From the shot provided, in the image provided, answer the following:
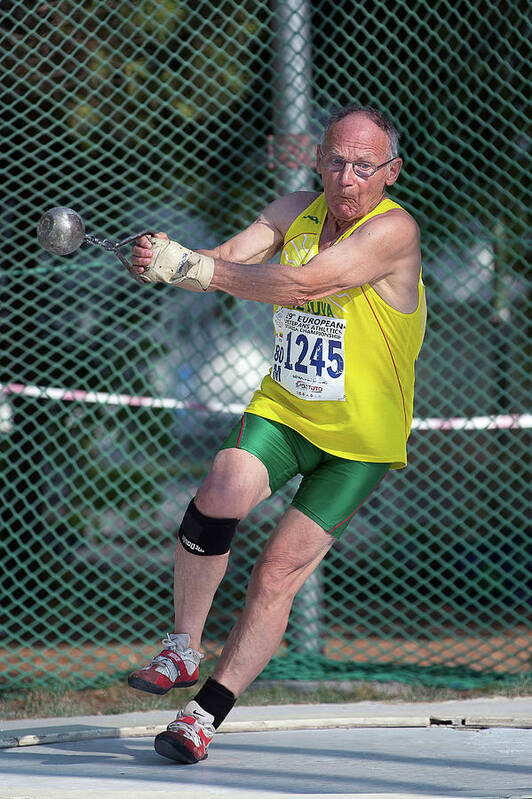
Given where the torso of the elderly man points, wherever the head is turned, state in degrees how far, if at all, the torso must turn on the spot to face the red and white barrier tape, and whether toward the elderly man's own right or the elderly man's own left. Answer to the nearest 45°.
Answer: approximately 135° to the elderly man's own right

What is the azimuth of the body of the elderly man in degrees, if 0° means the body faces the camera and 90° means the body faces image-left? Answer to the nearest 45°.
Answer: approximately 45°
